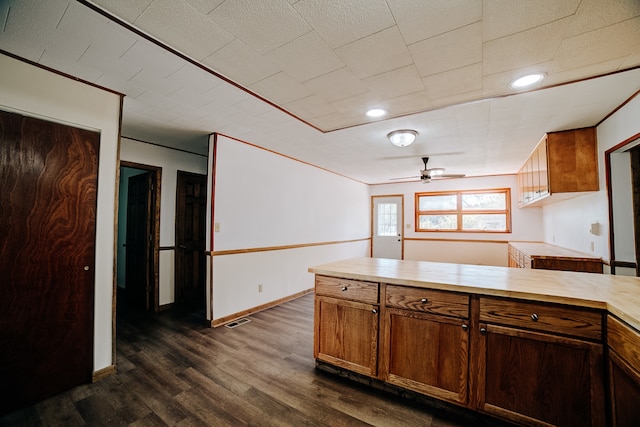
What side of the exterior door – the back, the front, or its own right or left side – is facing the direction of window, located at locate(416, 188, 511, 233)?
left

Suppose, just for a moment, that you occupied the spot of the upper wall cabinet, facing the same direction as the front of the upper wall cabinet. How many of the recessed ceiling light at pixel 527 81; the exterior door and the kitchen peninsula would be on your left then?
2

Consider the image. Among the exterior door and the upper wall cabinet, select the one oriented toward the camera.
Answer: the exterior door

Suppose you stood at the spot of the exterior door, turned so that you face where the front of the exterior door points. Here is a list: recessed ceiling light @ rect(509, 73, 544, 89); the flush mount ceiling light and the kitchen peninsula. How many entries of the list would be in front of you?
3

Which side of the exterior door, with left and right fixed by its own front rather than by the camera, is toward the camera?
front

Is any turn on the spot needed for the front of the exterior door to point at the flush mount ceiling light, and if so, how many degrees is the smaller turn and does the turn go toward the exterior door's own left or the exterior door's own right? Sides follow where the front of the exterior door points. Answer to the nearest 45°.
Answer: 0° — it already faces it

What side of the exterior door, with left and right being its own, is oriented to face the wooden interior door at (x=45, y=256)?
front

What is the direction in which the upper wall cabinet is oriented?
to the viewer's left

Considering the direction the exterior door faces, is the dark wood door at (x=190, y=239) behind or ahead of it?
ahead

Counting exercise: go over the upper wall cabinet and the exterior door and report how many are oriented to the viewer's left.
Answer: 1

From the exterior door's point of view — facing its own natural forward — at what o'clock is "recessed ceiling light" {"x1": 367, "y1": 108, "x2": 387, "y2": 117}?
The recessed ceiling light is roughly at 12 o'clock from the exterior door.

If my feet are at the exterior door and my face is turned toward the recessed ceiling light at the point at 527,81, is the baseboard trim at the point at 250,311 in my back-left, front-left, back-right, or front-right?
front-right

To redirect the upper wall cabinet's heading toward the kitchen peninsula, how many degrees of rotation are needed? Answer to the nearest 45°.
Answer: approximately 90° to its left
